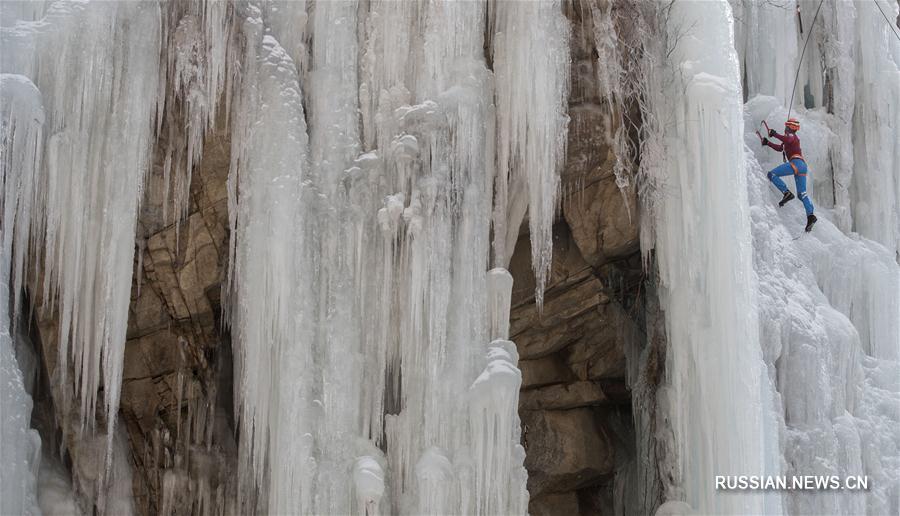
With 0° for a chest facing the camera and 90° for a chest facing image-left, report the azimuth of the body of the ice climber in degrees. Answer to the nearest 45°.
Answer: approximately 135°

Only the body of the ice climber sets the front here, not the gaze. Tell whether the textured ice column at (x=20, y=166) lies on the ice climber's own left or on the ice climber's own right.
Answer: on the ice climber's own left

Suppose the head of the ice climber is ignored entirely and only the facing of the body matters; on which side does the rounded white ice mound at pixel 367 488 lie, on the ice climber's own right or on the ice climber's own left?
on the ice climber's own left

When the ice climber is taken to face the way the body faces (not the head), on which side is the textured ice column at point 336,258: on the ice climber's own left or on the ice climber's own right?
on the ice climber's own left
